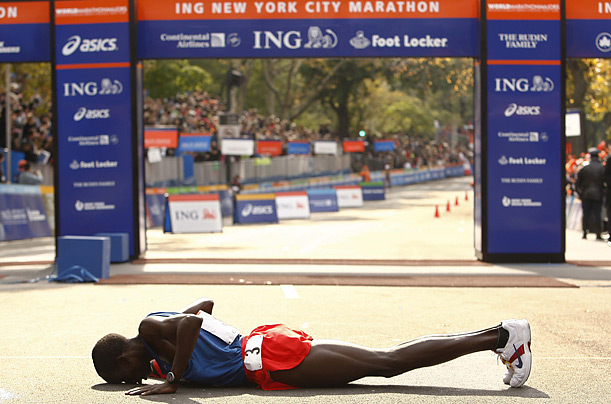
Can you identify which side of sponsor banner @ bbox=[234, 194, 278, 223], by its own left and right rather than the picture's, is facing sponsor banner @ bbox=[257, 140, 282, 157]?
back

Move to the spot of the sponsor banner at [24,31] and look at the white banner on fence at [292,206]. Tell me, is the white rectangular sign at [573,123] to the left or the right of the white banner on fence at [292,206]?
right

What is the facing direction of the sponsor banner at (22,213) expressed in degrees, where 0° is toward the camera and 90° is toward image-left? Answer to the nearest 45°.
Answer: approximately 0°

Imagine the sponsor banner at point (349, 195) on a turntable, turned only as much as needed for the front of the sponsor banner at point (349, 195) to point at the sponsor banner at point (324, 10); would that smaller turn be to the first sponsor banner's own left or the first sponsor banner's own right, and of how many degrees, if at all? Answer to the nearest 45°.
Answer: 0° — it already faces it

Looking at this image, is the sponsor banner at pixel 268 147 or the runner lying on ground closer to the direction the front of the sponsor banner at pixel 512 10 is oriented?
the runner lying on ground
